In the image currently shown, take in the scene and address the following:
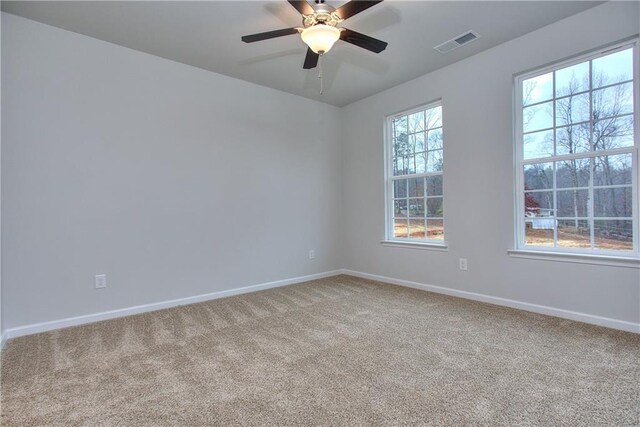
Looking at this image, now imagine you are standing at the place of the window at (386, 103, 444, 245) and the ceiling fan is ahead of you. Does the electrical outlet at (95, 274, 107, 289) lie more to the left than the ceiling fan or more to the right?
right

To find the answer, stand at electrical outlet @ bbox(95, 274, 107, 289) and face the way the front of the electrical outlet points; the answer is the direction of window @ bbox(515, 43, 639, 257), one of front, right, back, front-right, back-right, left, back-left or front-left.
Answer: front-left

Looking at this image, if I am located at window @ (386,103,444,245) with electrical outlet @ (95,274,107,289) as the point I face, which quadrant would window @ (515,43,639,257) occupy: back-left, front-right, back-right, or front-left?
back-left

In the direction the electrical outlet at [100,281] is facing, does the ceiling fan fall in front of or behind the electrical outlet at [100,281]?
in front

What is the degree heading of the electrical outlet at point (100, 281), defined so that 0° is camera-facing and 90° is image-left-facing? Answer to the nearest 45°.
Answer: approximately 0°

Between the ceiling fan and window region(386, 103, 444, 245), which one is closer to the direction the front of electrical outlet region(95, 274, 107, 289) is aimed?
the ceiling fan

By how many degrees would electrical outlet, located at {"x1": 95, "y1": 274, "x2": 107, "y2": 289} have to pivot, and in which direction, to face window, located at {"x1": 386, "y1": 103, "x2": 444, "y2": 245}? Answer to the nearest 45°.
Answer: approximately 90° to its left
